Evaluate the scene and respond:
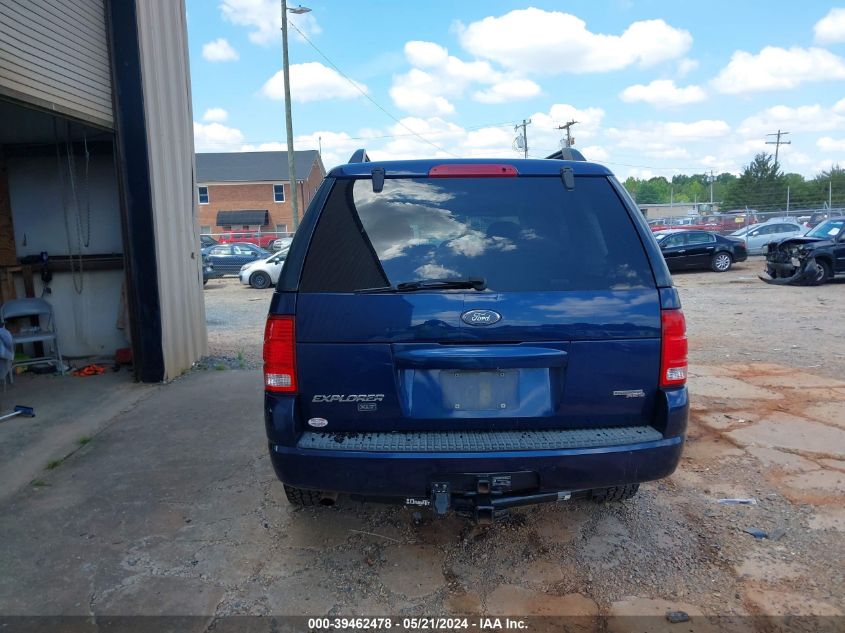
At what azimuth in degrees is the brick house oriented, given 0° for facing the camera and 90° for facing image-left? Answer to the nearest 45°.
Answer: approximately 0°

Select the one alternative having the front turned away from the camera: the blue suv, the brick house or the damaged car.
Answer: the blue suv

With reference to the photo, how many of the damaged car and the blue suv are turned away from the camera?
1

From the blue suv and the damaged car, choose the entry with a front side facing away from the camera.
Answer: the blue suv

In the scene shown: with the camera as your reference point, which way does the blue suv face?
facing away from the viewer

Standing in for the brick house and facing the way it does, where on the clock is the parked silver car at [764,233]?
The parked silver car is roughly at 11 o'clock from the brick house.

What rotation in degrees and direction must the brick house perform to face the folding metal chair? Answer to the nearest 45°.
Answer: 0° — it already faces it

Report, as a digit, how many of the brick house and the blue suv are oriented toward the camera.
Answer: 1

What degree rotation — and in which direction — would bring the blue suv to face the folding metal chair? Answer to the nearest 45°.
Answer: approximately 45° to its left

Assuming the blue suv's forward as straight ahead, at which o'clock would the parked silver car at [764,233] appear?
The parked silver car is roughly at 1 o'clock from the blue suv.

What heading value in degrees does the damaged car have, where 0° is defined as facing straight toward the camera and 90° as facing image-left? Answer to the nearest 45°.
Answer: approximately 45°
